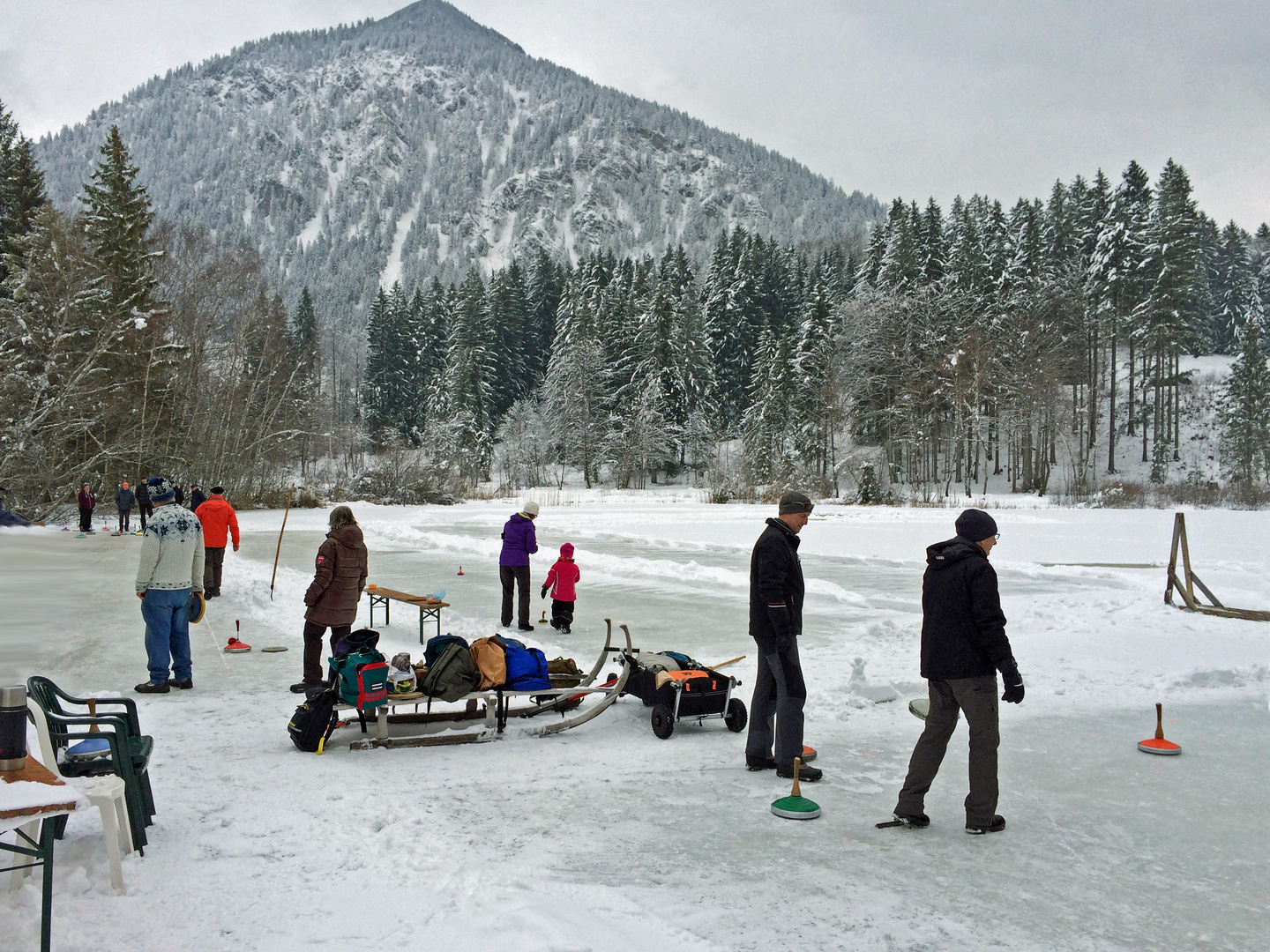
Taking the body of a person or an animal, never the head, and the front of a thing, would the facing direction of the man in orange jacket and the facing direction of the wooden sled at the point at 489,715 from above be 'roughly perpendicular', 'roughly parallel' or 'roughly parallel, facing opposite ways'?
roughly perpendicular

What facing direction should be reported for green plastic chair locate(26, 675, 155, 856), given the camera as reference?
facing to the right of the viewer

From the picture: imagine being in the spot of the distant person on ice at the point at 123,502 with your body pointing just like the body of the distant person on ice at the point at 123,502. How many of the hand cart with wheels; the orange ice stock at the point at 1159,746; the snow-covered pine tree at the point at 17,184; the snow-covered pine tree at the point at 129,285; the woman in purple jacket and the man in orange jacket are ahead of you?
4

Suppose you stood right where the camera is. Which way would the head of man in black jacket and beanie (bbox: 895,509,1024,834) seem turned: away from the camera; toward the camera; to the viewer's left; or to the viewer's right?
to the viewer's right

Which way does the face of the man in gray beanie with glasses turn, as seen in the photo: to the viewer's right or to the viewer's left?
to the viewer's right

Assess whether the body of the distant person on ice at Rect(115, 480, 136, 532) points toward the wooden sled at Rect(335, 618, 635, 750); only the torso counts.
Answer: yes

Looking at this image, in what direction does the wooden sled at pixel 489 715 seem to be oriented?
to the viewer's right

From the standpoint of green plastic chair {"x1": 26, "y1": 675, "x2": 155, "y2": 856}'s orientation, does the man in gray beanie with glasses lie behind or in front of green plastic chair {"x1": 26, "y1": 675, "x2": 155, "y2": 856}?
in front

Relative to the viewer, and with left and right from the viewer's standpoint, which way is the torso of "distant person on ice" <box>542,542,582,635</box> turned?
facing away from the viewer

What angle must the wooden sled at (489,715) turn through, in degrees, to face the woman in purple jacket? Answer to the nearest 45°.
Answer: approximately 90° to its left

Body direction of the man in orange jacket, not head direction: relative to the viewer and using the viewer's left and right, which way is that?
facing away from the viewer

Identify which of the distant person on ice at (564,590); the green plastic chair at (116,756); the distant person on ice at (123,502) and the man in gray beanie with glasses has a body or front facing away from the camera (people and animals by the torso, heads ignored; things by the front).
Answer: the distant person on ice at (564,590)
